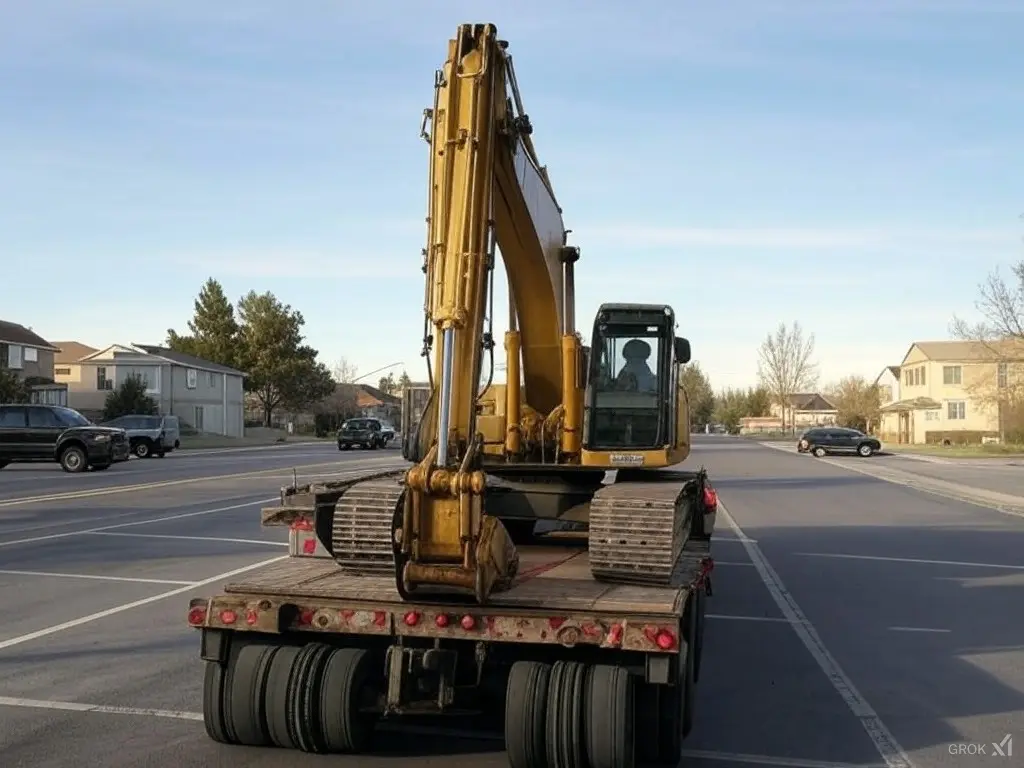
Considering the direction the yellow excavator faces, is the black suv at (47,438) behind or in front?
behind

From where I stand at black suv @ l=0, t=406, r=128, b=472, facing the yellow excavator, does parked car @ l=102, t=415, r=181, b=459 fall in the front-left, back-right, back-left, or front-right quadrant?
back-left

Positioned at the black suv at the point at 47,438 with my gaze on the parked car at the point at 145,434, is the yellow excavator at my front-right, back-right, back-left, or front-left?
back-right

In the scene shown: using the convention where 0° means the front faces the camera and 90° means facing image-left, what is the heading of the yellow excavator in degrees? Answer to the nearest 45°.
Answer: approximately 0°

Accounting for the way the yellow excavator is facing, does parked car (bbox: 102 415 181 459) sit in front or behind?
behind
